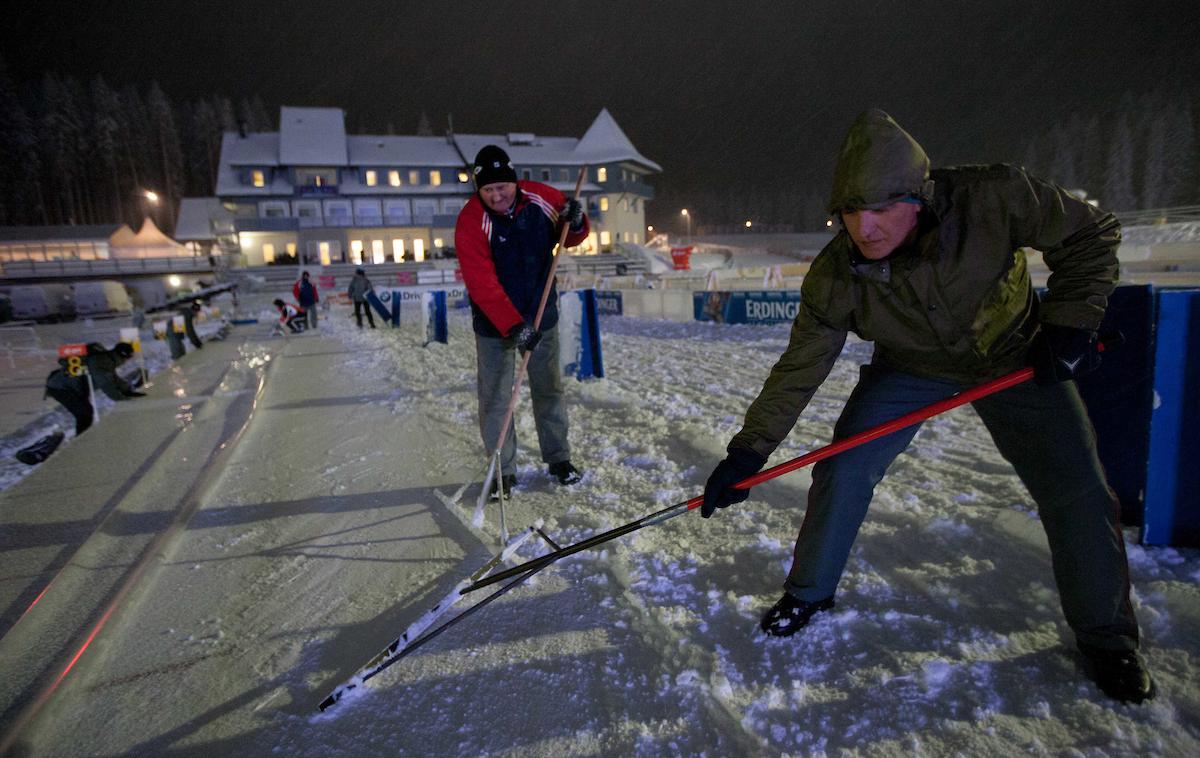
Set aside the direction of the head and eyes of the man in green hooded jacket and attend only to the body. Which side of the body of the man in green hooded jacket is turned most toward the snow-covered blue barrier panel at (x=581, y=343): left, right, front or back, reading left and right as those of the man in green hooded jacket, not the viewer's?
right

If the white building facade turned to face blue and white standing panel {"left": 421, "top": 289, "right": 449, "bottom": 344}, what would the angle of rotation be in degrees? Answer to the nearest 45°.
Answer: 0° — it already faces it

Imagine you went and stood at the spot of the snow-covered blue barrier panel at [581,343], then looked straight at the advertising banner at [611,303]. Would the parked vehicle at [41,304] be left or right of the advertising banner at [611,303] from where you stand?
left

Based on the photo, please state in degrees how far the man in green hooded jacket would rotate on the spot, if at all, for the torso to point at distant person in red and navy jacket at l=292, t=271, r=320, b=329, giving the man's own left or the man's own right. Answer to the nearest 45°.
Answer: approximately 90° to the man's own right

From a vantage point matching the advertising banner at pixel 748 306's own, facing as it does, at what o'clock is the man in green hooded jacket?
The man in green hooded jacket is roughly at 12 o'clock from the advertising banner.

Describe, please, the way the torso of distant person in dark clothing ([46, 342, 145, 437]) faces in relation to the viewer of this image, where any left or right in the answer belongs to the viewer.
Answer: facing to the right of the viewer

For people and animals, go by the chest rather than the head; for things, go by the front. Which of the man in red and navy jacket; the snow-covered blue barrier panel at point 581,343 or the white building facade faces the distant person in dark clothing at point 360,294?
the white building facade

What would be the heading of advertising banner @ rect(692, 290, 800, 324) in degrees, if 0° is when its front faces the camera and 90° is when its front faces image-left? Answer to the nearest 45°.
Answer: approximately 0°

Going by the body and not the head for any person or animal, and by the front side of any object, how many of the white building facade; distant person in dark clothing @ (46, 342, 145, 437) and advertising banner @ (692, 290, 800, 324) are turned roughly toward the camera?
2

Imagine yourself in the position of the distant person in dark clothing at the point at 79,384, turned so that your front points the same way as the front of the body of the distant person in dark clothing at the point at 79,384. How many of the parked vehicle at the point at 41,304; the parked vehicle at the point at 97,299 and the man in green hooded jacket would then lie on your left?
2
